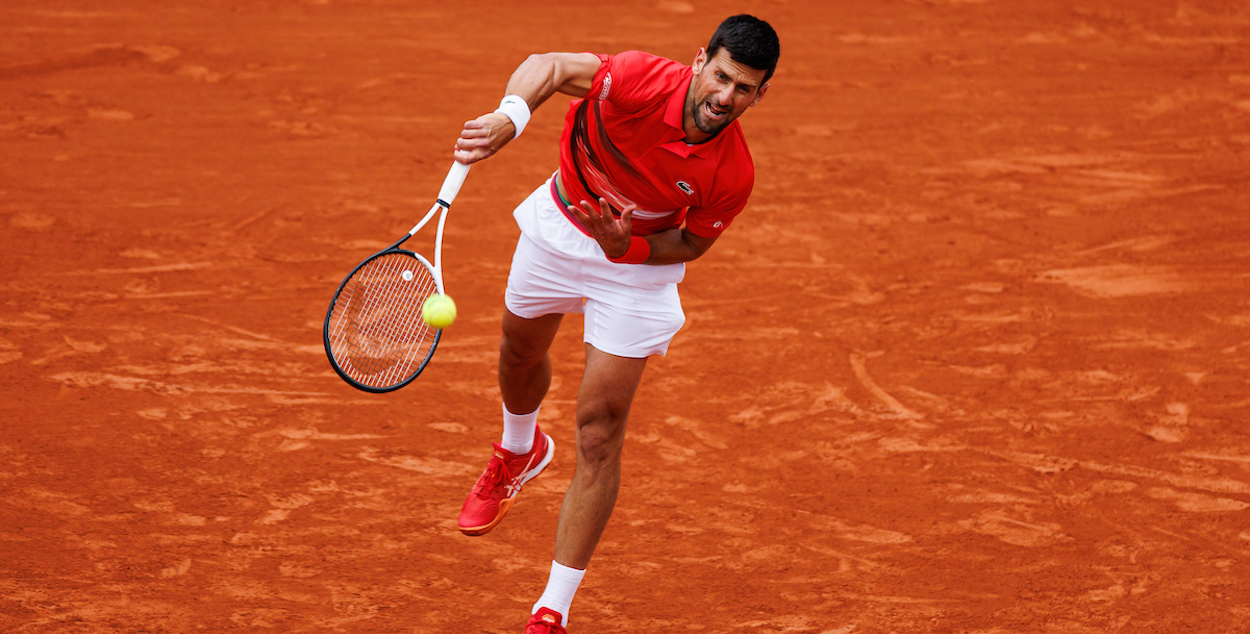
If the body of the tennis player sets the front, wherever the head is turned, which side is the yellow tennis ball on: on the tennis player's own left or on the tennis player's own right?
on the tennis player's own right

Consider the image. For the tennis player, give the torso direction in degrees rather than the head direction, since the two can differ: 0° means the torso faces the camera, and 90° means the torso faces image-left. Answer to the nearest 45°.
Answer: approximately 0°
